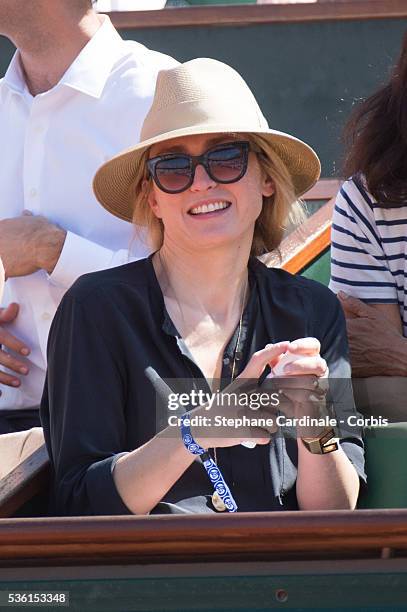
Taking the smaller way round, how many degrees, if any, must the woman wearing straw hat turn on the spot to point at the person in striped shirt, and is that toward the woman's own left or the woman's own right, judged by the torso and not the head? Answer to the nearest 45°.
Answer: approximately 135° to the woman's own left

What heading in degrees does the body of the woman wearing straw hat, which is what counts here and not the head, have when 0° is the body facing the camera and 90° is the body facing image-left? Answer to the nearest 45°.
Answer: approximately 0°

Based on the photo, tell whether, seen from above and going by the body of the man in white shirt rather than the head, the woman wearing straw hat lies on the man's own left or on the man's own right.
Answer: on the man's own left

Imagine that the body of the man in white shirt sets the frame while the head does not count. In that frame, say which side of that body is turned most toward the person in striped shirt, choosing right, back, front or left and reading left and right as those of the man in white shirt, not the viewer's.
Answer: left

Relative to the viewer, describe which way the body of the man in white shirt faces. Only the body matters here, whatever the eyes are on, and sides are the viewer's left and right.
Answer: facing the viewer and to the left of the viewer

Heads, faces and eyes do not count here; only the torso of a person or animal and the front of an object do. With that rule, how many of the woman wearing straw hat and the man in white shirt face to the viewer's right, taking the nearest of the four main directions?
0
